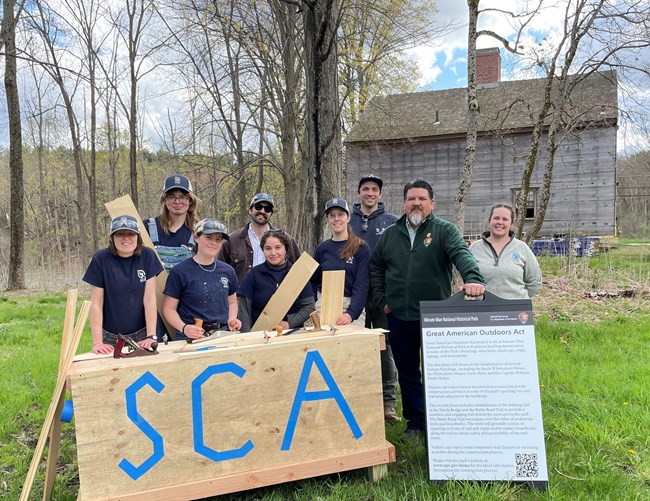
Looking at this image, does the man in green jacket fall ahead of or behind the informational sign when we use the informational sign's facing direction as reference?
behind

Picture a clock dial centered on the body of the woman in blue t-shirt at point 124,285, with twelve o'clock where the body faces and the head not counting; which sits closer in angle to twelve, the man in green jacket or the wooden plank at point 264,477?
the wooden plank

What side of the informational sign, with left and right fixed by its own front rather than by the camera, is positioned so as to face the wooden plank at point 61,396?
right

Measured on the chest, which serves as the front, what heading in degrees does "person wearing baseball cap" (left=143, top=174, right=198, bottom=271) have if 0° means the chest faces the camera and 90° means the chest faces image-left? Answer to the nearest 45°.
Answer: approximately 0°

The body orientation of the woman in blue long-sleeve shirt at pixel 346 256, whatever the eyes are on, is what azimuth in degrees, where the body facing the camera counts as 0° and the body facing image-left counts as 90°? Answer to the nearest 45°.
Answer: approximately 0°

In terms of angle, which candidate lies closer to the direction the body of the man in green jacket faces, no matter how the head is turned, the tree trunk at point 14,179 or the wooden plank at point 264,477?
the wooden plank

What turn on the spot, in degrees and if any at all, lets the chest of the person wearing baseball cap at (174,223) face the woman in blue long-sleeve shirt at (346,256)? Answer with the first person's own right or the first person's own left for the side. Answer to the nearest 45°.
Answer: approximately 90° to the first person's own left
